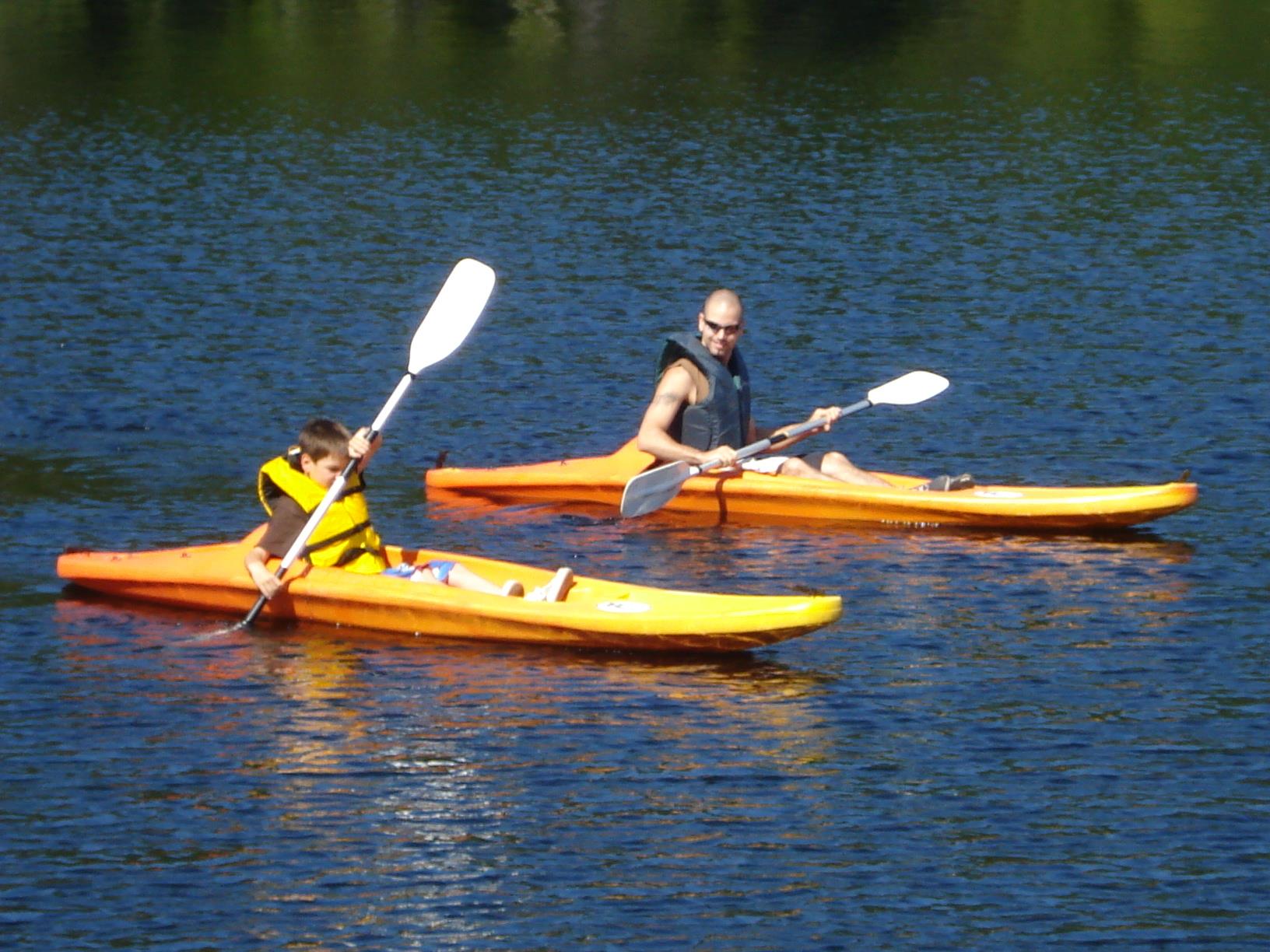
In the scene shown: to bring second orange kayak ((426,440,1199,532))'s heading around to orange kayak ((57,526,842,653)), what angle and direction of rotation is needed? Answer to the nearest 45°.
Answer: approximately 135° to its right

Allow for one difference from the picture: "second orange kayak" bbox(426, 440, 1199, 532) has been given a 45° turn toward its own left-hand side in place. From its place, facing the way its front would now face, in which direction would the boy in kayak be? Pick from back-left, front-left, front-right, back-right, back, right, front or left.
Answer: back

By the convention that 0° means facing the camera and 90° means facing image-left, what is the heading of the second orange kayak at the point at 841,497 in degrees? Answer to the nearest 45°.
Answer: approximately 270°
